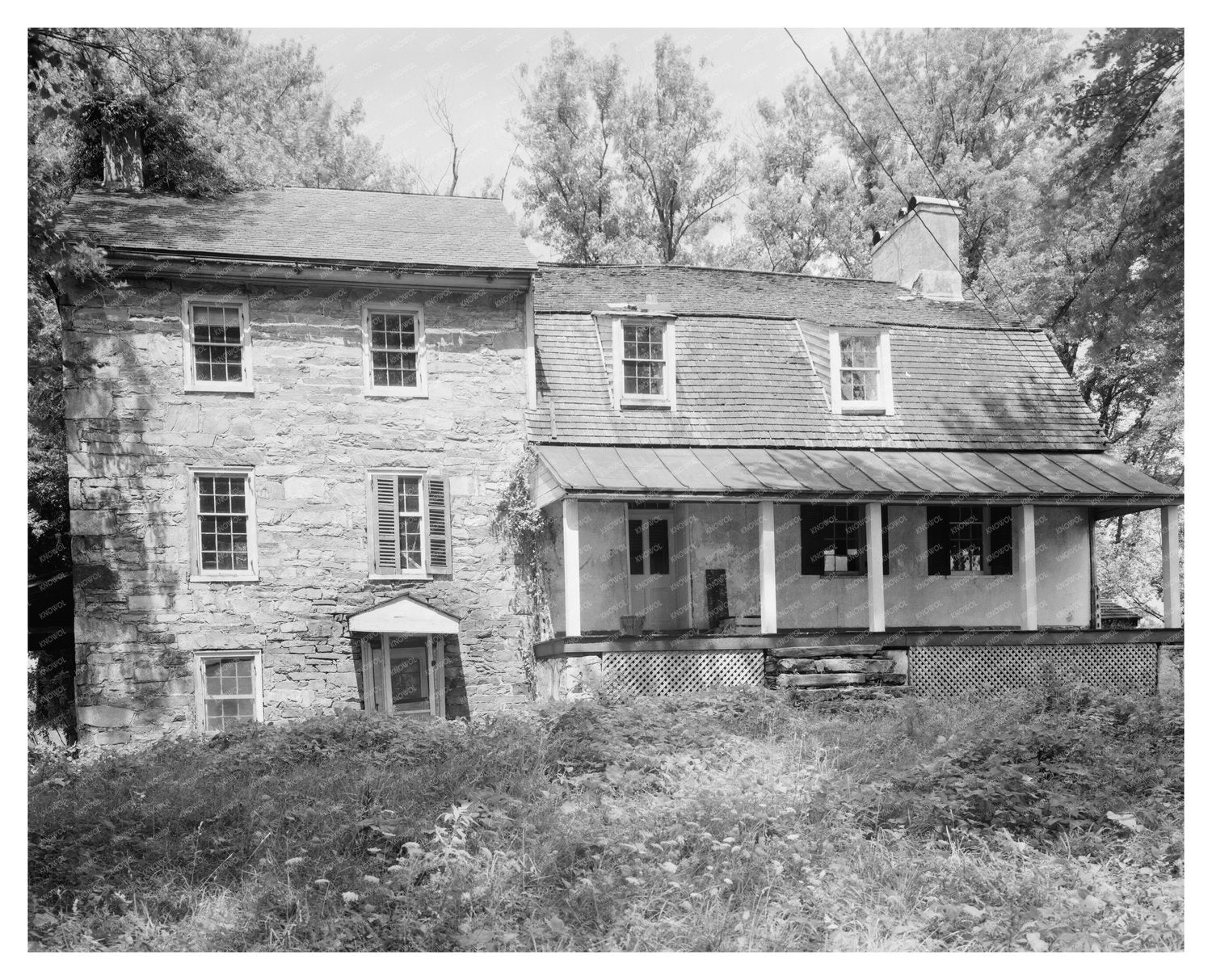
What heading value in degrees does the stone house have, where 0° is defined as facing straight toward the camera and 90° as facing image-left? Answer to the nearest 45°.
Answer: approximately 0°

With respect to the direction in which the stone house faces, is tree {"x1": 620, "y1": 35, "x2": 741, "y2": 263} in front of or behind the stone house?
behind
